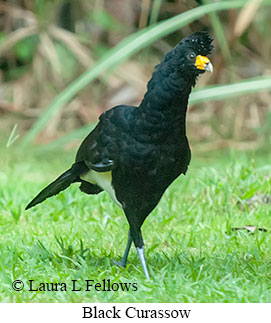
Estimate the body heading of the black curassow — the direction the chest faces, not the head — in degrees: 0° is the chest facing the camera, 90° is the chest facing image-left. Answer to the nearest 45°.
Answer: approximately 315°
